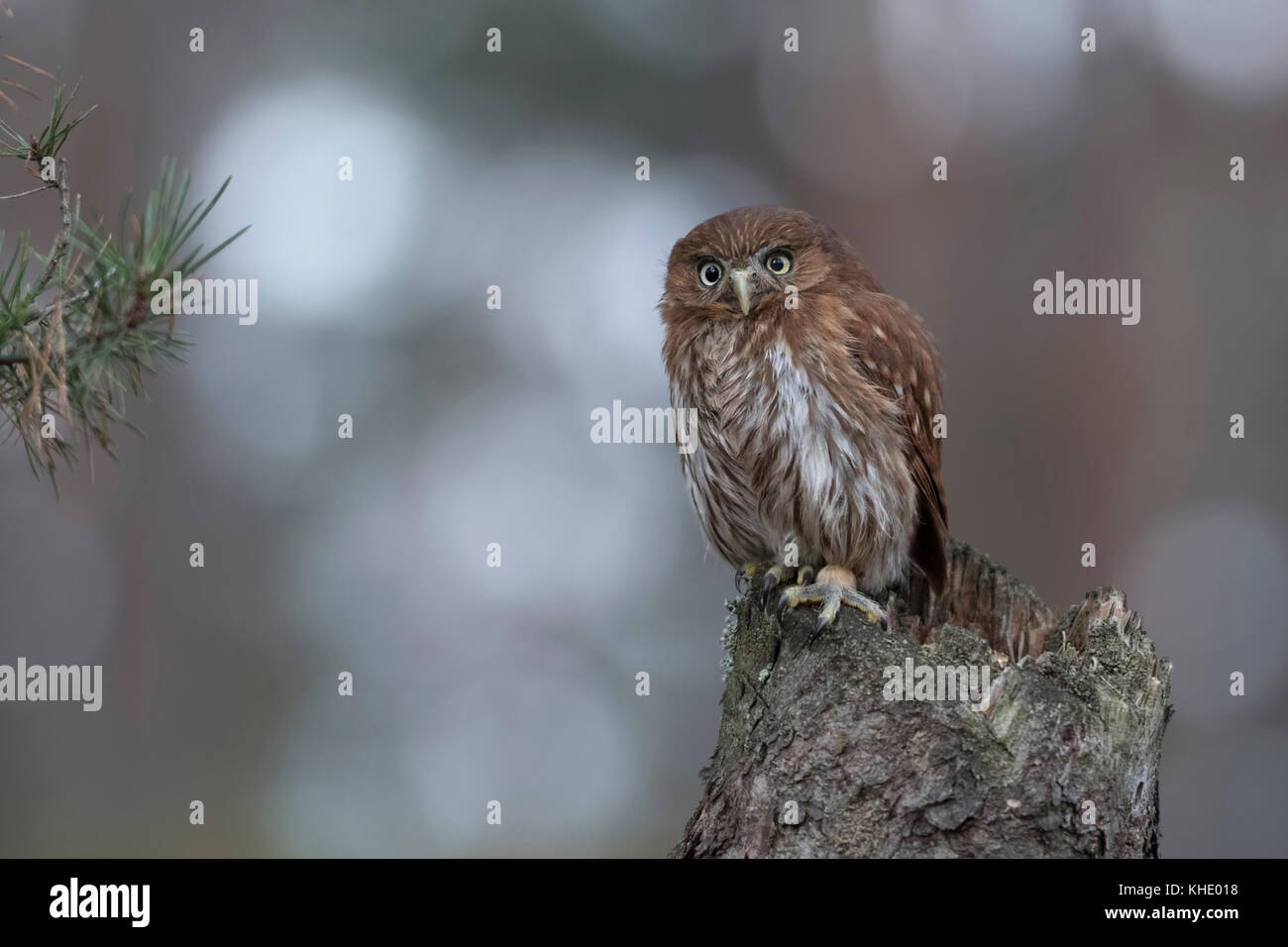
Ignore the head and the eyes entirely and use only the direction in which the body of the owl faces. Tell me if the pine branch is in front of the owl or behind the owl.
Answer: in front

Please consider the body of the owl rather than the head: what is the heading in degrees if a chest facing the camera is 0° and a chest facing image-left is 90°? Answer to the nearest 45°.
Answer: approximately 45°
